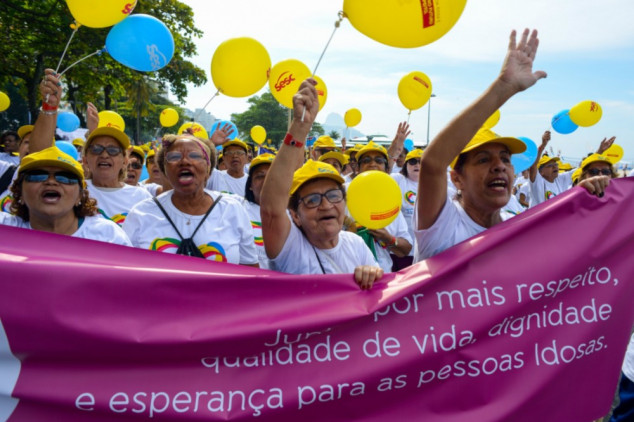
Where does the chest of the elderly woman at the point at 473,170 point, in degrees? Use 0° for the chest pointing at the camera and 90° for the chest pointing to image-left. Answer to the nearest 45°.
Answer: approximately 315°

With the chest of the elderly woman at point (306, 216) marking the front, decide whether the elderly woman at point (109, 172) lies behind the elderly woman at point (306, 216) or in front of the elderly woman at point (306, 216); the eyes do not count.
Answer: behind

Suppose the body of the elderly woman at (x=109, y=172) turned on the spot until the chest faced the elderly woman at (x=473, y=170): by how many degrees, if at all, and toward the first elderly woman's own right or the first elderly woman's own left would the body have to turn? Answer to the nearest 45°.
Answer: approximately 45° to the first elderly woman's own left

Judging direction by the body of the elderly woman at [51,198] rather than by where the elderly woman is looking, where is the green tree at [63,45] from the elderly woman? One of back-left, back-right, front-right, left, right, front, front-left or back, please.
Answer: back

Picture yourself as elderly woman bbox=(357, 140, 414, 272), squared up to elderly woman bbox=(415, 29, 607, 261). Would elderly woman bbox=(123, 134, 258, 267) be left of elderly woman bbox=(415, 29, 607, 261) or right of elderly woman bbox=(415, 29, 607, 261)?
right

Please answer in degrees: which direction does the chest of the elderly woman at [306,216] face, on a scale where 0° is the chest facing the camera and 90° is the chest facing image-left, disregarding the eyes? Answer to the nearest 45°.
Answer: approximately 315°
